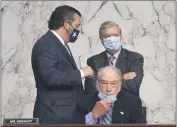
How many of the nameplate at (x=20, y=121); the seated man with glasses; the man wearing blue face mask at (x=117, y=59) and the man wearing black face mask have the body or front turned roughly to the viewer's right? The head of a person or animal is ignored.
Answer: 1

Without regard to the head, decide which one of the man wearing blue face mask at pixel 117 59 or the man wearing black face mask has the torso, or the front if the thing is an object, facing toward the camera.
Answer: the man wearing blue face mask

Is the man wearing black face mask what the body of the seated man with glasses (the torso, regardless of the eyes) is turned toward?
no

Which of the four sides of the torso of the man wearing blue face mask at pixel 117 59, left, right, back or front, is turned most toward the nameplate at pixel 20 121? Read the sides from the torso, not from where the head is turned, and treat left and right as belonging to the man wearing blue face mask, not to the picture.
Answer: front

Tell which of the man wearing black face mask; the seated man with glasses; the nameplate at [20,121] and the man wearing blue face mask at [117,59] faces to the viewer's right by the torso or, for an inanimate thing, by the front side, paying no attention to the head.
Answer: the man wearing black face mask

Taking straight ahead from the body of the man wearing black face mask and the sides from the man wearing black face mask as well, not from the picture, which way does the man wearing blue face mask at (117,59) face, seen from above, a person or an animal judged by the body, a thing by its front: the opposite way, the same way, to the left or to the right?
to the right

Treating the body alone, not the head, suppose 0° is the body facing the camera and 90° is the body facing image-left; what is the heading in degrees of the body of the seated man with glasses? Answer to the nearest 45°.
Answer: approximately 0°

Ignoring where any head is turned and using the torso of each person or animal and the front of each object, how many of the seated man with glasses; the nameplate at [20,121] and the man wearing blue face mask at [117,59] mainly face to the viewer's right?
0

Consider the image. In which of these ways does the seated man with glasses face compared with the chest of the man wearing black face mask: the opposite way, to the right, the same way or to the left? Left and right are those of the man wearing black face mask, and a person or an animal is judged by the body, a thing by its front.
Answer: to the right

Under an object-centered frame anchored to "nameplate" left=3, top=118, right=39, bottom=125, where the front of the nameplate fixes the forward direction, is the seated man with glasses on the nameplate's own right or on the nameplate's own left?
on the nameplate's own left

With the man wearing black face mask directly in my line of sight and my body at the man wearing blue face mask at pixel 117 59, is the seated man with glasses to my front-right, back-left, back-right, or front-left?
front-left

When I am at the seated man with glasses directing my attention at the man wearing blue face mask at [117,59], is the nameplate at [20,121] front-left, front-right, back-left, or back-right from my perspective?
back-left

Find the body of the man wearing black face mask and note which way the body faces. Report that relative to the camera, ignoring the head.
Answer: to the viewer's right

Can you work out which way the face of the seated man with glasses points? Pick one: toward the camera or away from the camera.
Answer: toward the camera

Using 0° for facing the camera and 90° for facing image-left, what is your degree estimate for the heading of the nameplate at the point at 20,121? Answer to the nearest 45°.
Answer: approximately 0°

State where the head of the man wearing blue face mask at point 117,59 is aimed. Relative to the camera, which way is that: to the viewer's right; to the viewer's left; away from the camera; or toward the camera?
toward the camera

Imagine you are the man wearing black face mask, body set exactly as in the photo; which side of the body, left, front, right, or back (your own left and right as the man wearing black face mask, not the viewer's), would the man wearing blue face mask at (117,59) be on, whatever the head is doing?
front

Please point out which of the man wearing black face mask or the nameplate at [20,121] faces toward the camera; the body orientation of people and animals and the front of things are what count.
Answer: the nameplate
